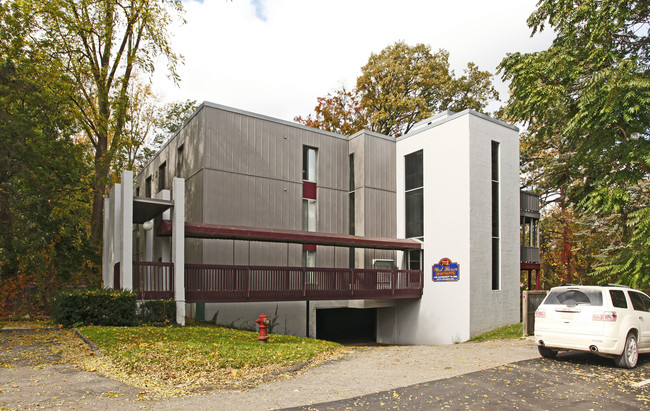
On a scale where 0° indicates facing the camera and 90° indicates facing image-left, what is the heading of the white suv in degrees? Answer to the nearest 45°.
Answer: approximately 225°

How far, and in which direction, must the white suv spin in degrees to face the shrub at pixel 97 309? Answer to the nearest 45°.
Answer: approximately 135° to its left

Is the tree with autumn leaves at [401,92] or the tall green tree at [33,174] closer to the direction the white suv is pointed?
the tree with autumn leaves

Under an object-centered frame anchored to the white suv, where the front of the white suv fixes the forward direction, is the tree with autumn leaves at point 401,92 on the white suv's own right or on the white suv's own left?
on the white suv's own left

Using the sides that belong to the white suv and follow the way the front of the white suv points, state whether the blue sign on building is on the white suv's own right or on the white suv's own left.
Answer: on the white suv's own left
